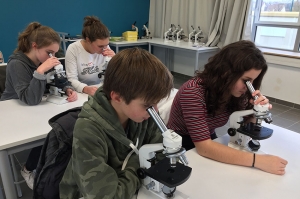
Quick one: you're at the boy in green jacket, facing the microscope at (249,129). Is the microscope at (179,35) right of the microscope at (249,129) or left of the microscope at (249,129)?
left

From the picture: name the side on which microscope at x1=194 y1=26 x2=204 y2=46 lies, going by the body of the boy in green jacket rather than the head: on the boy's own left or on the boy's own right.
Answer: on the boy's own left

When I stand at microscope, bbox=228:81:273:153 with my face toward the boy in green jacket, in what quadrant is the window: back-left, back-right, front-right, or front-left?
back-right

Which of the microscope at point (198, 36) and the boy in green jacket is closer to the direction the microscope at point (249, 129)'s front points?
the boy in green jacket

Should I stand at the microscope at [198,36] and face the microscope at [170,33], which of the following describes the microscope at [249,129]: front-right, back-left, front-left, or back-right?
back-left
